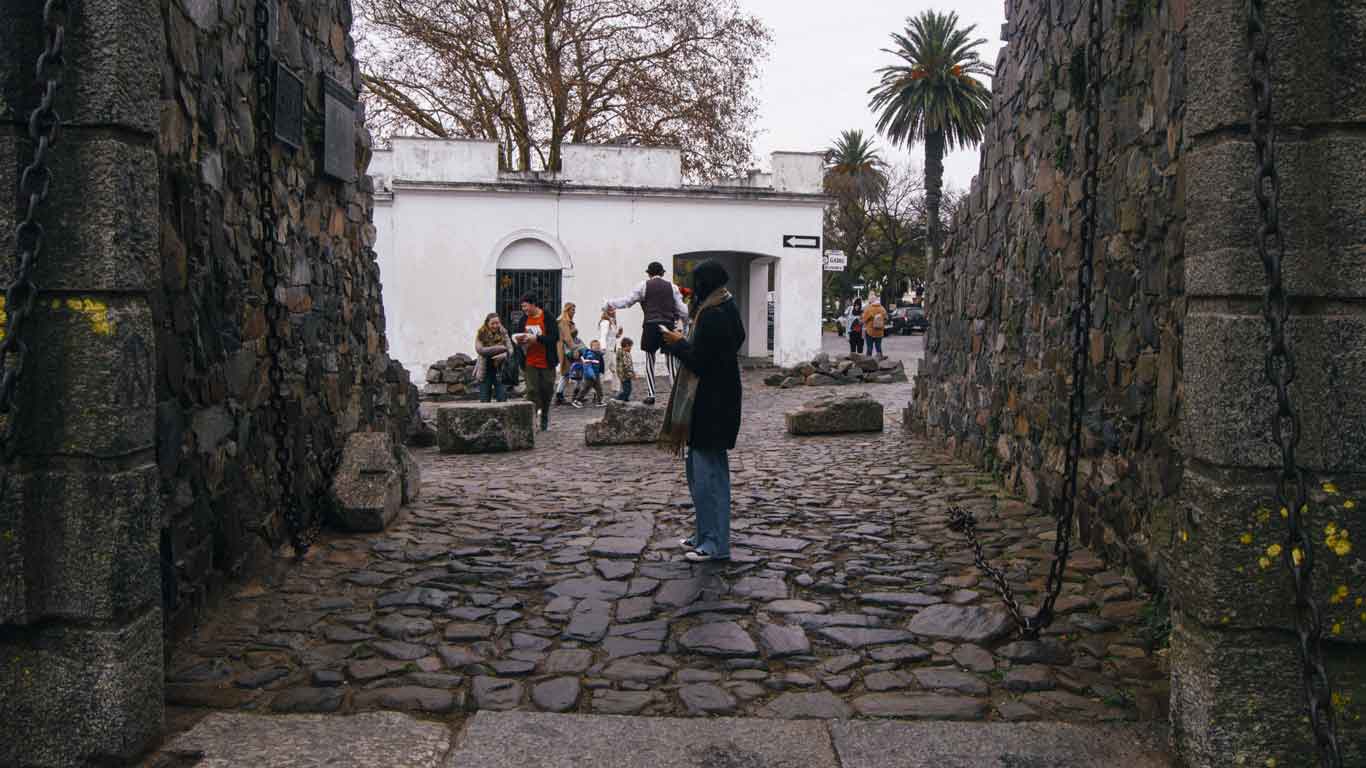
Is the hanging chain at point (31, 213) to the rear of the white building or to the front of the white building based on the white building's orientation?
to the front

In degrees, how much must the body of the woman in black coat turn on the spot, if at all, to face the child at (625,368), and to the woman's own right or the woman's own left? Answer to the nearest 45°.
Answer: approximately 90° to the woman's own right

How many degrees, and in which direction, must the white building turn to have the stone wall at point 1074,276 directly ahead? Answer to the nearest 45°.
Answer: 0° — it already faces it

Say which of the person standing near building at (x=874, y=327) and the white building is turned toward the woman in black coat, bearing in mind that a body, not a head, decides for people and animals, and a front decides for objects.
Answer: the white building

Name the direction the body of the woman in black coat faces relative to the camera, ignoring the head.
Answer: to the viewer's left

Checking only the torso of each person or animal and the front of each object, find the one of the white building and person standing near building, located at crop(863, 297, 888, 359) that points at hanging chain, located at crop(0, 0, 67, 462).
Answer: the white building

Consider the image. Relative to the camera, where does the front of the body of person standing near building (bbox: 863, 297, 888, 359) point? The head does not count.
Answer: away from the camera

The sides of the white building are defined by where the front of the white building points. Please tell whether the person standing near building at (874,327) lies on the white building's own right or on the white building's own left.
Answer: on the white building's own left

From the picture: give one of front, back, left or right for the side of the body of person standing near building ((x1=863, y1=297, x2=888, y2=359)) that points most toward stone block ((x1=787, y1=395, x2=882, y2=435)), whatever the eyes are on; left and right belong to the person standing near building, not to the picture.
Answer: back

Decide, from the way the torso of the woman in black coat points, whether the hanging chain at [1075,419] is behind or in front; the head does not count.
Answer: behind

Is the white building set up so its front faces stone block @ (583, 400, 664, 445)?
yes
